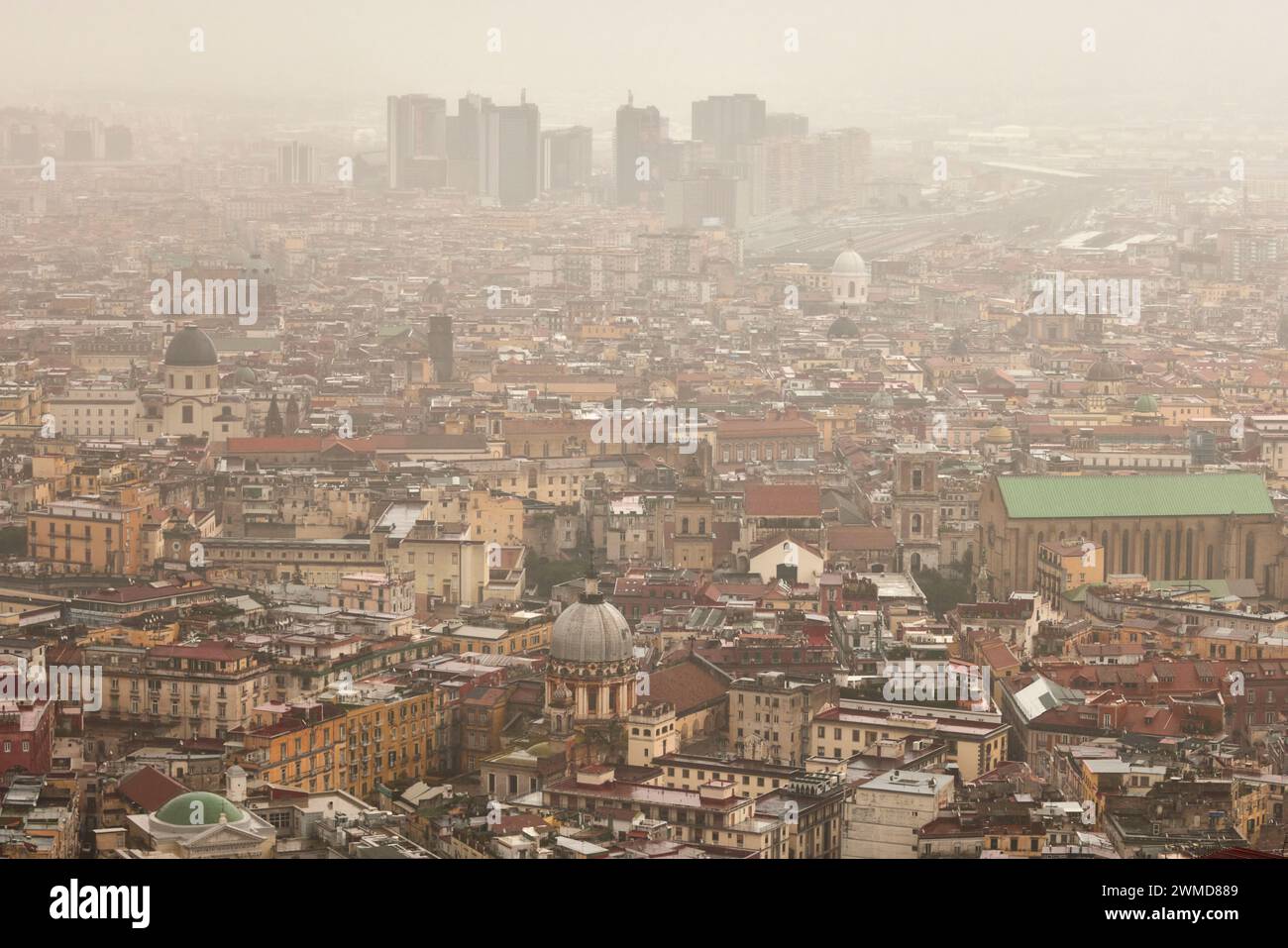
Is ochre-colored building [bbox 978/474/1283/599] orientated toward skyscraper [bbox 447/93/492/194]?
no
